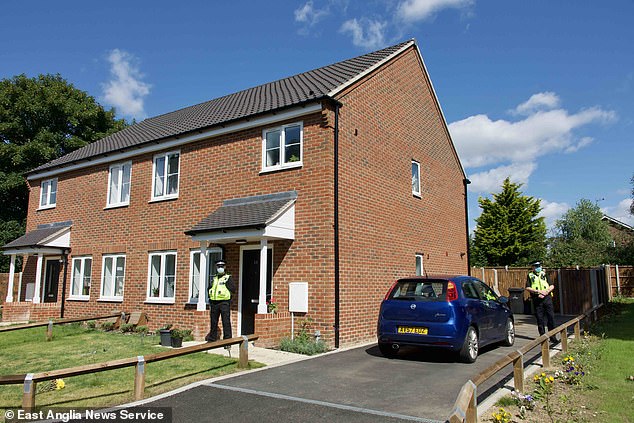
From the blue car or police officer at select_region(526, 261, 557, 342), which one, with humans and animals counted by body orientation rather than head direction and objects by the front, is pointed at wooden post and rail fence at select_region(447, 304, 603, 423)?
the police officer

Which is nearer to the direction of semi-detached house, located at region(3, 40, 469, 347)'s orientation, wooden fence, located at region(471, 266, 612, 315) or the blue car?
the blue car

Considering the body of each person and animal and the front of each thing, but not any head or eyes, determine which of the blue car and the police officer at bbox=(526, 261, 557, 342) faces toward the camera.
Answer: the police officer

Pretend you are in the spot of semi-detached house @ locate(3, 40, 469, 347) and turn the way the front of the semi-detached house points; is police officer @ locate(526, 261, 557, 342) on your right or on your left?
on your left

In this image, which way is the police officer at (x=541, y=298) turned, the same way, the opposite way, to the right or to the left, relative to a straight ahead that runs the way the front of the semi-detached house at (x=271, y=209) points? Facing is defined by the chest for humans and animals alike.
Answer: the same way

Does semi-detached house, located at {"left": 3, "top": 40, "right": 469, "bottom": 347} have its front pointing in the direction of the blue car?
no

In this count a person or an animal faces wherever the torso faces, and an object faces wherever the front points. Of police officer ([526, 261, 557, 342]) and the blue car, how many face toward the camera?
1

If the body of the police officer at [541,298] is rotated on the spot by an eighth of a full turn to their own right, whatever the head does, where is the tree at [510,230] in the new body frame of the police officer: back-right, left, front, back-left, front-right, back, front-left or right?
back-right

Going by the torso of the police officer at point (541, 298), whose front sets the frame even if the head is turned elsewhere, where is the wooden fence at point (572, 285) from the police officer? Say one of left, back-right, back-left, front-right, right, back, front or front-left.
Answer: back

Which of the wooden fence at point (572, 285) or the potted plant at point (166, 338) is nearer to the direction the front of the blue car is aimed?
the wooden fence

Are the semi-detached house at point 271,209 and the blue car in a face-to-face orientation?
no

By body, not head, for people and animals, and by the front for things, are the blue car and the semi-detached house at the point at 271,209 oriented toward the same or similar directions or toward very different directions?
very different directions

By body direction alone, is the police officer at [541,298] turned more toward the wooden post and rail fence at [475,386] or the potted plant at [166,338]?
the wooden post and rail fence

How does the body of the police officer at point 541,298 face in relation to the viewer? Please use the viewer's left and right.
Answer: facing the viewer

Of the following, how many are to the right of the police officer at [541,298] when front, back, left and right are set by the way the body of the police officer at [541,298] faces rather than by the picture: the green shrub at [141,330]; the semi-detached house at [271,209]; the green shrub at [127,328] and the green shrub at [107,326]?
4

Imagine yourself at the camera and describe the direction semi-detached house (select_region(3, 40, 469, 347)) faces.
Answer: facing the viewer and to the left of the viewer

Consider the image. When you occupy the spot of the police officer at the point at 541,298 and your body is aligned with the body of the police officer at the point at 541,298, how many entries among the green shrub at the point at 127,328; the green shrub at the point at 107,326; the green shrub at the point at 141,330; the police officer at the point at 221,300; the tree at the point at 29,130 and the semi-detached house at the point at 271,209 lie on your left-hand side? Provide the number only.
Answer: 0

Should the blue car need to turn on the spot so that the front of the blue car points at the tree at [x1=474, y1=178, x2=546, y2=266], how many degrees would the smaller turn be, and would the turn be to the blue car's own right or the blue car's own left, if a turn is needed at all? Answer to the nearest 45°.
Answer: approximately 45° to the blue car's own left
